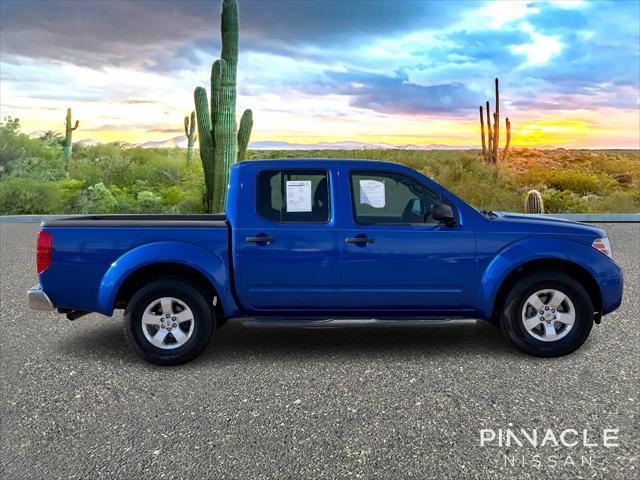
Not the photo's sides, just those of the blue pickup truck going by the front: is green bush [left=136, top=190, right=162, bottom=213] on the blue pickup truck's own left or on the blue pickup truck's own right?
on the blue pickup truck's own left

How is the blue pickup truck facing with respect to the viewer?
to the viewer's right

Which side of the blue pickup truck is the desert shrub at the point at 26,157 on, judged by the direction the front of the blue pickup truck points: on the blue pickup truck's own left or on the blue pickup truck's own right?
on the blue pickup truck's own left

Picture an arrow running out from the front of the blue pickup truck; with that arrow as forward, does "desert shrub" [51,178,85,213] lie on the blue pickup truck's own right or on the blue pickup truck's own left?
on the blue pickup truck's own left

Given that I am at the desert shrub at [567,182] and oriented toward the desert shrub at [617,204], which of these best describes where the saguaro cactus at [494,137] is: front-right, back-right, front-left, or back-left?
back-right

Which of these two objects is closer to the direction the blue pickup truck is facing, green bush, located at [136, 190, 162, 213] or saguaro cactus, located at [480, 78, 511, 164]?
the saguaro cactus

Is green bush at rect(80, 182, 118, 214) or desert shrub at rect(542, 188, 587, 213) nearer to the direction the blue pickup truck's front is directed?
the desert shrub

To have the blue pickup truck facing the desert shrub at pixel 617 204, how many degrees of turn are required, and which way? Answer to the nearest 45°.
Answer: approximately 45° to its left

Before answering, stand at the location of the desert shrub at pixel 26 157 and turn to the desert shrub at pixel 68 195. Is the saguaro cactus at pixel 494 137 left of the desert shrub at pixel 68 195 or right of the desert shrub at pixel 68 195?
left
